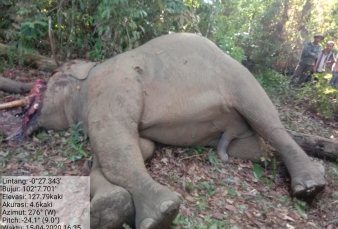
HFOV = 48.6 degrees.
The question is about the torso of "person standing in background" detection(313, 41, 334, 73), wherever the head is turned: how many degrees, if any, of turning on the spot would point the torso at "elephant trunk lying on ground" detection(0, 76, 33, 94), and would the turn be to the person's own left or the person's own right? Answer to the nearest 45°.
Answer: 0° — they already face it

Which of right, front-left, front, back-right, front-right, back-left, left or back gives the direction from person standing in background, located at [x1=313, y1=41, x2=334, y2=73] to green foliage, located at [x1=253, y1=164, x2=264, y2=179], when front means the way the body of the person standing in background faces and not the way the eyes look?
front-left

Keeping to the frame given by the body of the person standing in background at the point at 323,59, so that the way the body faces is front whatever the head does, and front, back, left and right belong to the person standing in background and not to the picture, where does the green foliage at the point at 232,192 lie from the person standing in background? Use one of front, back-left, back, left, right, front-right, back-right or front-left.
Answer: front-left

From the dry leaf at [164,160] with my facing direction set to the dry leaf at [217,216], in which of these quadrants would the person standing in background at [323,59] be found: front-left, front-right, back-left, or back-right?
back-left

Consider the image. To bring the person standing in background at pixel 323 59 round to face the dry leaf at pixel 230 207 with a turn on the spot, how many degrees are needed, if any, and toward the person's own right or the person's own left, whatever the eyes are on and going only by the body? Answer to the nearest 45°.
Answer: approximately 45° to the person's own left

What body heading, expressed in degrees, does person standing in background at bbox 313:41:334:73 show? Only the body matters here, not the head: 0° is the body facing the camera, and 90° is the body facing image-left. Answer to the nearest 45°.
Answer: approximately 45°
